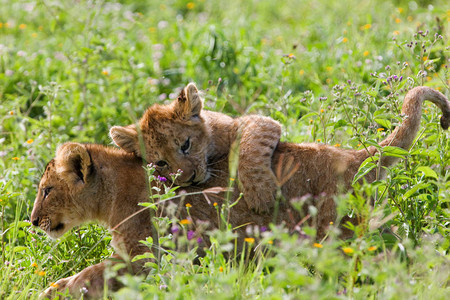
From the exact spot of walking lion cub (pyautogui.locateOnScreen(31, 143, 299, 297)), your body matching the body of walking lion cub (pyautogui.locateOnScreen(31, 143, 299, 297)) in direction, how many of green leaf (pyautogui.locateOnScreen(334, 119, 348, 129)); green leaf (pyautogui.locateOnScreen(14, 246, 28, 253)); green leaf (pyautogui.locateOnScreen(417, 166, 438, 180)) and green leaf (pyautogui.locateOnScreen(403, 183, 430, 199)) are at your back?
3

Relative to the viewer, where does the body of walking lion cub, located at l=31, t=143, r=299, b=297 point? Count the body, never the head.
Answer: to the viewer's left

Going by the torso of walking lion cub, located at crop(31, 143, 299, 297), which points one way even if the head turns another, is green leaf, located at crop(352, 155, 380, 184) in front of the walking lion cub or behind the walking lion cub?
behind

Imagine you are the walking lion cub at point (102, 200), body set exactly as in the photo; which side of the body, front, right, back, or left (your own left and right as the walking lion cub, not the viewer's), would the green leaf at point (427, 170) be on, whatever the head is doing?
back

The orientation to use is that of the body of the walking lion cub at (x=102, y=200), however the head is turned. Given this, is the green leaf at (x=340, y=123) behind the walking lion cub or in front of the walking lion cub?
behind

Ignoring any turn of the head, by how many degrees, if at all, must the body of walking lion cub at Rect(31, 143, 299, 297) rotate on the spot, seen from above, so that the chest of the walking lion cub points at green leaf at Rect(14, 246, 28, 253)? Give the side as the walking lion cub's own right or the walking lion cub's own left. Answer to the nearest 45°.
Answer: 0° — it already faces it

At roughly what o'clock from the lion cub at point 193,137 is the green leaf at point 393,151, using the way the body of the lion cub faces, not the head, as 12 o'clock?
The green leaf is roughly at 9 o'clock from the lion cub.

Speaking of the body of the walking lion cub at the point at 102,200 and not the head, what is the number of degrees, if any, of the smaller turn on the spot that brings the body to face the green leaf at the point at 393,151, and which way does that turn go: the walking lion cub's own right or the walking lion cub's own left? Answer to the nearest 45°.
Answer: approximately 180°

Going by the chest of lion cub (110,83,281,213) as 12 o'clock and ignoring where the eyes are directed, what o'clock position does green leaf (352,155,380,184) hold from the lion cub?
The green leaf is roughly at 9 o'clock from the lion cub.
